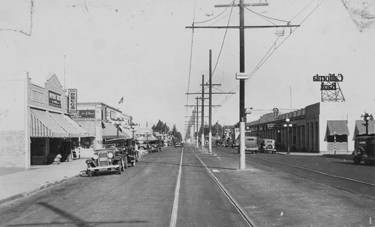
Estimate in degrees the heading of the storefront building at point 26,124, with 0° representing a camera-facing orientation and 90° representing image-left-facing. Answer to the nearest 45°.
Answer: approximately 315°

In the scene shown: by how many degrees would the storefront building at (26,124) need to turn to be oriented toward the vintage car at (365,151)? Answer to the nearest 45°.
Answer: approximately 45° to its left

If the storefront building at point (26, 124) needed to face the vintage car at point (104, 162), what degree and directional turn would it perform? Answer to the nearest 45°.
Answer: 0° — it already faces it
